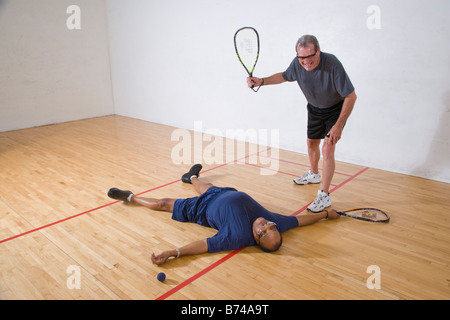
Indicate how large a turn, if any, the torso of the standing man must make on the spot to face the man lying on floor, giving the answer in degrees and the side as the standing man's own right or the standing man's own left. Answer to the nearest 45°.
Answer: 0° — they already face them

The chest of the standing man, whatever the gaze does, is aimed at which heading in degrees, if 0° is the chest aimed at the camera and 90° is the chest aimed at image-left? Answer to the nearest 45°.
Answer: approximately 45°
